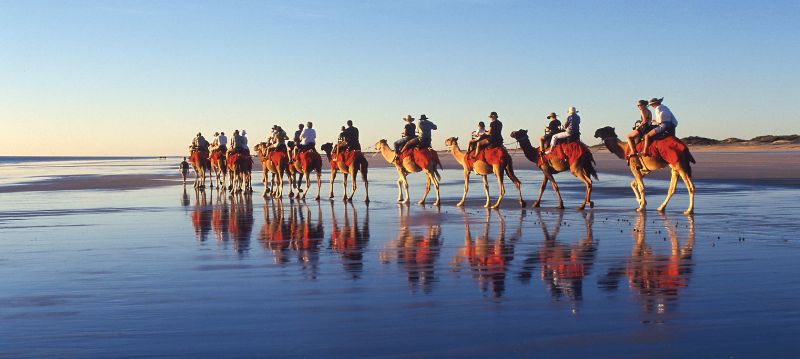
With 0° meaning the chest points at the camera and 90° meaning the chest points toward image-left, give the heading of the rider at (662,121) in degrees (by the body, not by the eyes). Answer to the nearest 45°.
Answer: approximately 90°

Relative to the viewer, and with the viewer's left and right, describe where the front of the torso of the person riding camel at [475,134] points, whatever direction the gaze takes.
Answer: facing to the left of the viewer

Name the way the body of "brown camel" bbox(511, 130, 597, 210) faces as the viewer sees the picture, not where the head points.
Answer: to the viewer's left

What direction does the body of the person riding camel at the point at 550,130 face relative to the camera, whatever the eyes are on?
to the viewer's left

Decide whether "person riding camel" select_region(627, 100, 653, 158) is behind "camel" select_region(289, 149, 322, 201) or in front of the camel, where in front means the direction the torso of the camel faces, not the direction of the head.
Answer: behind

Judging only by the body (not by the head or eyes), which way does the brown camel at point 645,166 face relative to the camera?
to the viewer's left

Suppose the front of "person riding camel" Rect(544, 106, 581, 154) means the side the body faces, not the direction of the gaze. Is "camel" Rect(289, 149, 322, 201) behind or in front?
in front

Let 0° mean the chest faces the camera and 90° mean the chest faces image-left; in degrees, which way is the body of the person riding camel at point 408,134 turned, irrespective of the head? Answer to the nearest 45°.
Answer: approximately 90°

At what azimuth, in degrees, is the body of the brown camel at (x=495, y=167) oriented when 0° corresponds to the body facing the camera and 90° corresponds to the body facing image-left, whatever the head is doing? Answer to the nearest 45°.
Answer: approximately 90°
